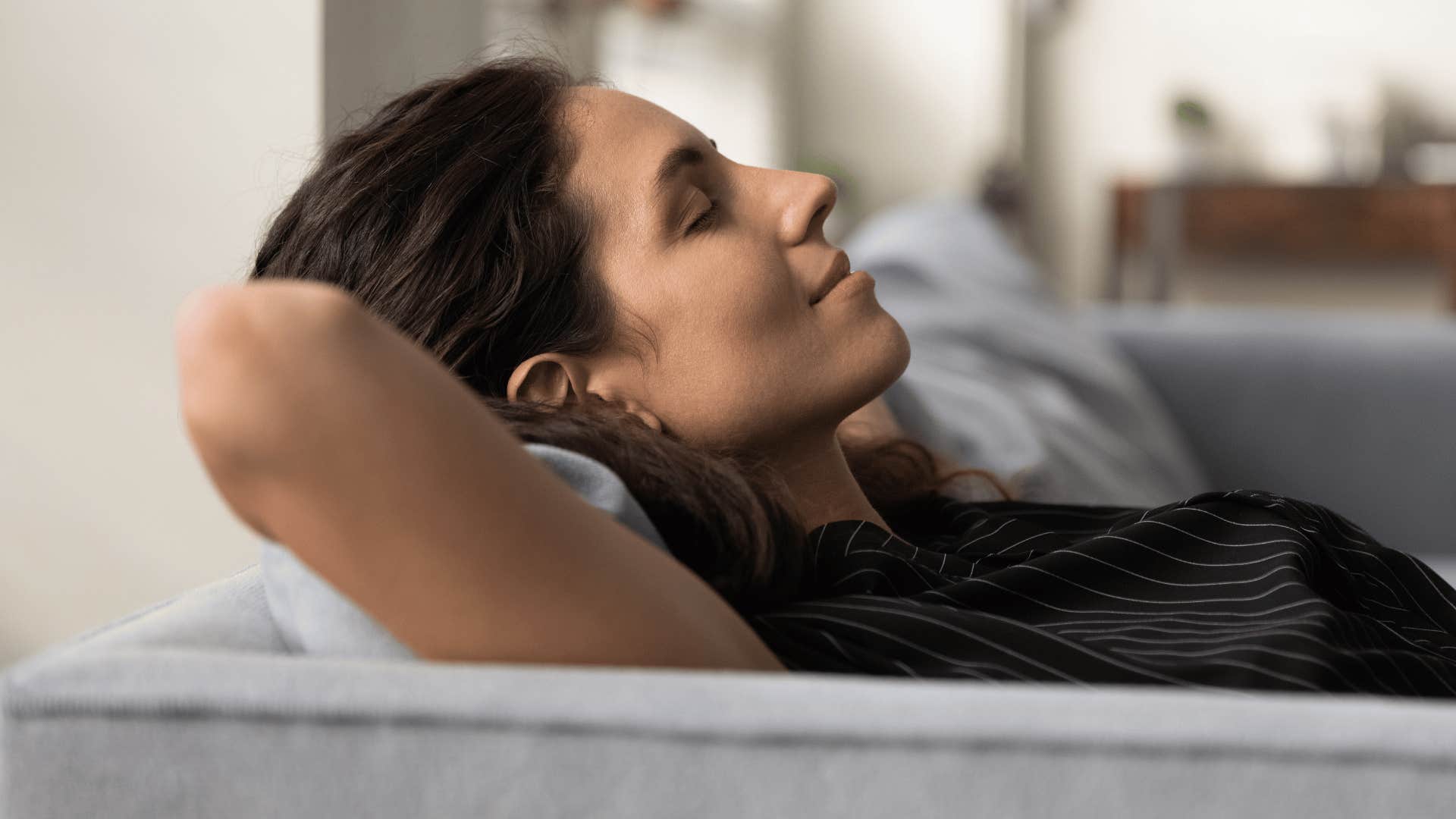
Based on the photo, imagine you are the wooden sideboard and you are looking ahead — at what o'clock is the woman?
The woman is roughly at 12 o'clock from the wooden sideboard.

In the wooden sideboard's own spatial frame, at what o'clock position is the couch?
The couch is roughly at 12 o'clock from the wooden sideboard.

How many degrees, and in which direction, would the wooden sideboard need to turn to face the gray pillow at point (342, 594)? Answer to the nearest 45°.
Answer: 0° — it already faces it

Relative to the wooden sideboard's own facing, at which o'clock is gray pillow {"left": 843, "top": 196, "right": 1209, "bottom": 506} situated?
The gray pillow is roughly at 12 o'clock from the wooden sideboard.

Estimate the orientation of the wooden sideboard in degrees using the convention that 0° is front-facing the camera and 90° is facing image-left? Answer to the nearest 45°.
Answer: approximately 0°
